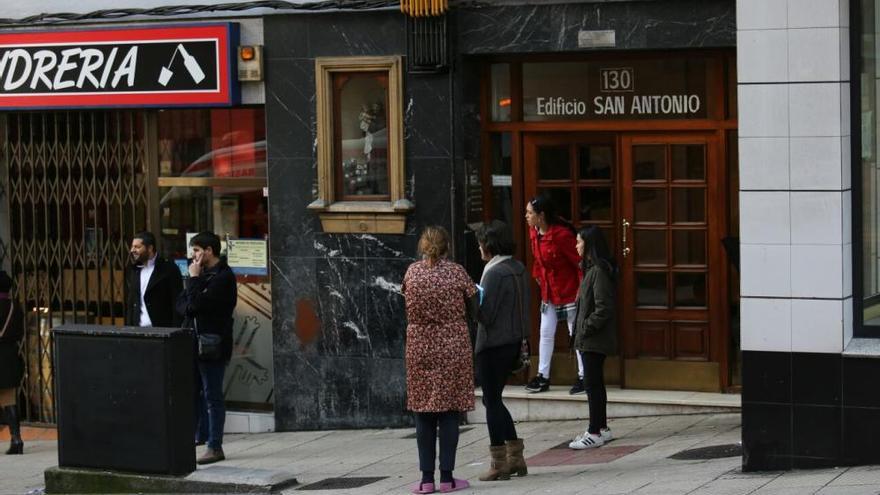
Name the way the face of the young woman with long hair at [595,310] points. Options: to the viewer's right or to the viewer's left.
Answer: to the viewer's left

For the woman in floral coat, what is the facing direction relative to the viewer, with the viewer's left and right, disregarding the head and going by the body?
facing away from the viewer

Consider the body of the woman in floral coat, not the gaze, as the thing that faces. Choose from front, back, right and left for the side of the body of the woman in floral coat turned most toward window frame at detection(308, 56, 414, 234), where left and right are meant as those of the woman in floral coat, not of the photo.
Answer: front

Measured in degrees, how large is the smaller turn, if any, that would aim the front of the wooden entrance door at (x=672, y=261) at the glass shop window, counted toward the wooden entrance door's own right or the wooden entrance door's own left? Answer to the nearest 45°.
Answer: approximately 90° to the wooden entrance door's own right

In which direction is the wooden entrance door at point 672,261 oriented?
toward the camera

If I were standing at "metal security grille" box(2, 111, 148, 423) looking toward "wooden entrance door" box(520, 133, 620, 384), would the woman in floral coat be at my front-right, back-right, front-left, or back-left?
front-right

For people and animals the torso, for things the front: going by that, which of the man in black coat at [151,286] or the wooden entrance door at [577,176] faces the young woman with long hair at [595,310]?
the wooden entrance door

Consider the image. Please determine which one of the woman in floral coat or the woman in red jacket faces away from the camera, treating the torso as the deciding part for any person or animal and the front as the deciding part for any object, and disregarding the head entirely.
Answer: the woman in floral coat

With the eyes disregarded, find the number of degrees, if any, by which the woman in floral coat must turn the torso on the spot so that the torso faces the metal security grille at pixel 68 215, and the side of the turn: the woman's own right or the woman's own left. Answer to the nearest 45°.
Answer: approximately 45° to the woman's own left

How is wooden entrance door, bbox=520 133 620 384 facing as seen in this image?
toward the camera

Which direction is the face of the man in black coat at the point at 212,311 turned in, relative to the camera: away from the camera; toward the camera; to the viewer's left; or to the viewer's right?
to the viewer's left

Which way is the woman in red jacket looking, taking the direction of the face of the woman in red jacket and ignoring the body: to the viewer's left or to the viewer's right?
to the viewer's left

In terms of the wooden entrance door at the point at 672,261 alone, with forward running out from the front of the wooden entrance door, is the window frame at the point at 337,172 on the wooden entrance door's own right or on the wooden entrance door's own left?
on the wooden entrance door's own right

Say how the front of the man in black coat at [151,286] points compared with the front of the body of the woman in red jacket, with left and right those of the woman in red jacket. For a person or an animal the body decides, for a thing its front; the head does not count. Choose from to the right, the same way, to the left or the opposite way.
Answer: the same way

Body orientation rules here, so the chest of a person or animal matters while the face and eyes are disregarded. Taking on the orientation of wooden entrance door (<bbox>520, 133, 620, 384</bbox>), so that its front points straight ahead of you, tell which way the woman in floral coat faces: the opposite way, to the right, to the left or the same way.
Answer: the opposite way

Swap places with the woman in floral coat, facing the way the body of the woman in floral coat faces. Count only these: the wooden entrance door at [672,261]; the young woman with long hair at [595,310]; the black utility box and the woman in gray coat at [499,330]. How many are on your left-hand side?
1

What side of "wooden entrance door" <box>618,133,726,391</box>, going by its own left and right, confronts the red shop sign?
right
